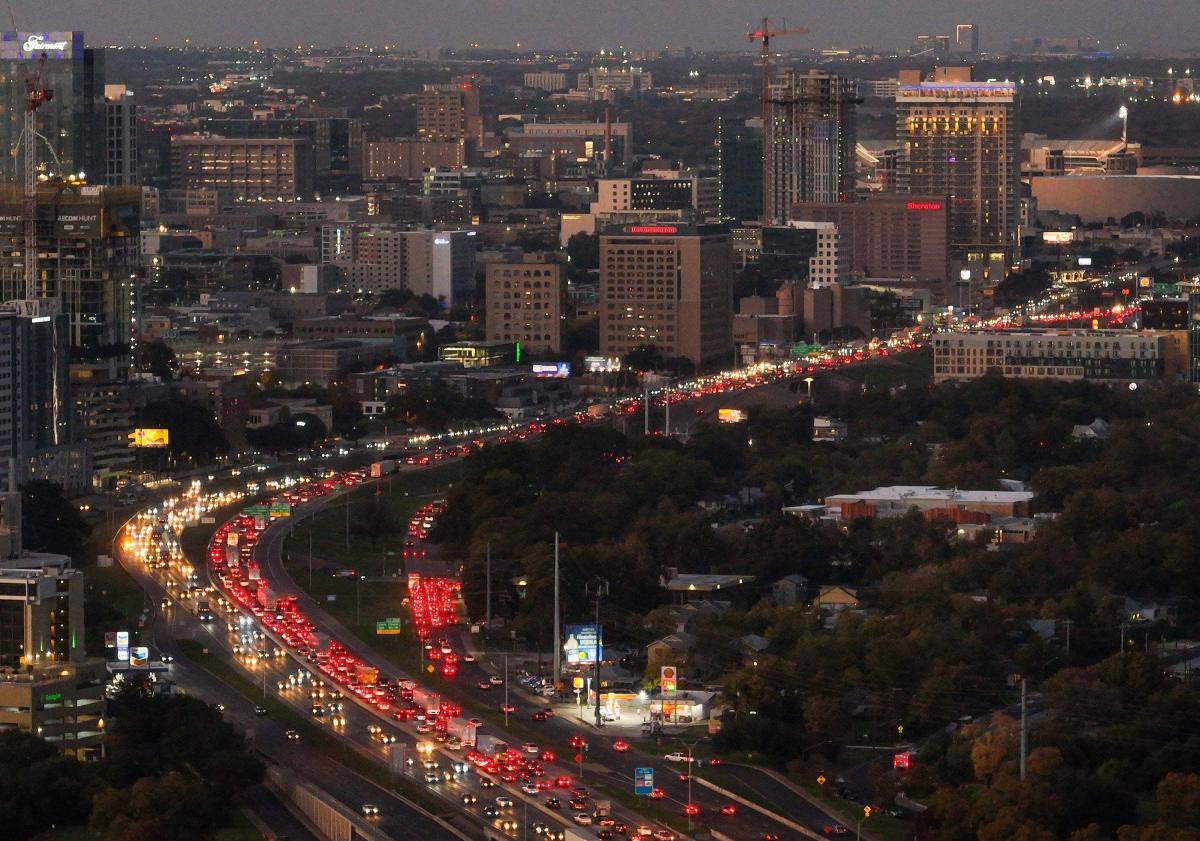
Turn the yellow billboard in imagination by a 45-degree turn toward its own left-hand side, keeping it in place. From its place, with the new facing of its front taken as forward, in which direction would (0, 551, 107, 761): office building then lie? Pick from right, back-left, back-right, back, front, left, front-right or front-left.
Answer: front-right

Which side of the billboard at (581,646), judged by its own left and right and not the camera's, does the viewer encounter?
front

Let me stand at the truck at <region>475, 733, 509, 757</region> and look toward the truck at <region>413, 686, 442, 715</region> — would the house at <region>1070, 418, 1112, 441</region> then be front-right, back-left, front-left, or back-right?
front-right

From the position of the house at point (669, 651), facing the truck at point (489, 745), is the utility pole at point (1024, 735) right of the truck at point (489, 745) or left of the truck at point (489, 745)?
left

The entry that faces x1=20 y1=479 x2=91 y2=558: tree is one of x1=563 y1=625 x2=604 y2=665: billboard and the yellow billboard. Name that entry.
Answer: the yellow billboard

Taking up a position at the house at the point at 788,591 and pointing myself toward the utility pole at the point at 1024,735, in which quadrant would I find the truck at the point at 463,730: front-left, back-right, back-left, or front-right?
front-right

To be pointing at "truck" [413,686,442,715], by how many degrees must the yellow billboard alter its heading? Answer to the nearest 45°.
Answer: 0° — it already faces it

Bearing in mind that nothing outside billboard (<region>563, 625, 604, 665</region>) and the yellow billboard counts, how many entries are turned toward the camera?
2

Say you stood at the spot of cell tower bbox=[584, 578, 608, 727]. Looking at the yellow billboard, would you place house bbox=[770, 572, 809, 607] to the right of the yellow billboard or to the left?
right

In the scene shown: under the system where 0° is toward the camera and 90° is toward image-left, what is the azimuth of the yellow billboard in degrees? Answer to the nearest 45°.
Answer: approximately 0°

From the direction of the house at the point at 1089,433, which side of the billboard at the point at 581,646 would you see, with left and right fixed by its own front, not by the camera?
back

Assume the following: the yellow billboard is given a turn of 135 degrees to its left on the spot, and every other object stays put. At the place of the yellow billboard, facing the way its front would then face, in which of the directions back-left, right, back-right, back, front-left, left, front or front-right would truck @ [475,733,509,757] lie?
back-right

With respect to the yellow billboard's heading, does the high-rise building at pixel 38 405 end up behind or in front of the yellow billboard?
in front

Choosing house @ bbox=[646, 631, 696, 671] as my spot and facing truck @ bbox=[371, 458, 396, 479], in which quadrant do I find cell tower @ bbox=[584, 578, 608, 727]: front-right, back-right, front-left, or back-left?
back-left

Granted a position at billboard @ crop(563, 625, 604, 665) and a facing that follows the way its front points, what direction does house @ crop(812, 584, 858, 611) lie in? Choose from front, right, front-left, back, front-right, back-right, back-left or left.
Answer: back-left

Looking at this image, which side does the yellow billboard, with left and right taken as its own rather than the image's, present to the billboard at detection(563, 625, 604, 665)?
front

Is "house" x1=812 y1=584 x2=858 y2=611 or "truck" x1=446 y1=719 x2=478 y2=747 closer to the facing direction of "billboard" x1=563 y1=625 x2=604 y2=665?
the truck
